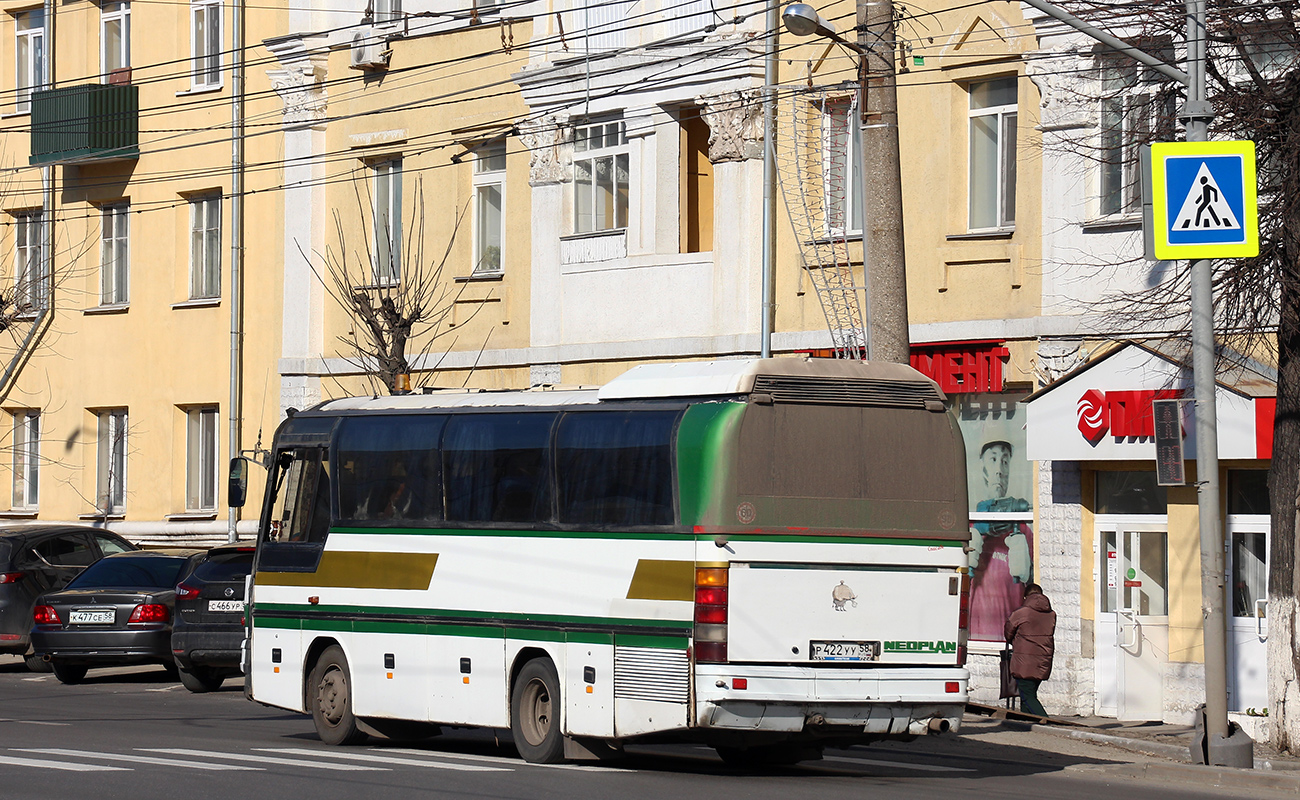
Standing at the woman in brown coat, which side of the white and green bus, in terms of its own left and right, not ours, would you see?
right

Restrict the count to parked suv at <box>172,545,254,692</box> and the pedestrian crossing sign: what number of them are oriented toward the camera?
1

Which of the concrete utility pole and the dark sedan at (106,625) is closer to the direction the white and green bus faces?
the dark sedan

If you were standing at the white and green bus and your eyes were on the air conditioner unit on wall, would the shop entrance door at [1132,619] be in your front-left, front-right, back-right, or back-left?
front-right

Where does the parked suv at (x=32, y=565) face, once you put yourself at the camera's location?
facing away from the viewer and to the right of the viewer

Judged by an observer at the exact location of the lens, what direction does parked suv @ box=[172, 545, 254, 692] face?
facing away from the viewer and to the right of the viewer

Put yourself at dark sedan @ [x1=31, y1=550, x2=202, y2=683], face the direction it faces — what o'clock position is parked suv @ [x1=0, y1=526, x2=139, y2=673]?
The parked suv is roughly at 10 o'clock from the dark sedan.

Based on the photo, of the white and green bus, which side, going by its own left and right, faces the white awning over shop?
right

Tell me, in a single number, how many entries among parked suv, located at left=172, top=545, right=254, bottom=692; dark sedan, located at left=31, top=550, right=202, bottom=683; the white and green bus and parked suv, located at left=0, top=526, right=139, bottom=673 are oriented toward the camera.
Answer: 0

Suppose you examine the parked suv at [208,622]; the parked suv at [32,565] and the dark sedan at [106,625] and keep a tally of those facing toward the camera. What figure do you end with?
0

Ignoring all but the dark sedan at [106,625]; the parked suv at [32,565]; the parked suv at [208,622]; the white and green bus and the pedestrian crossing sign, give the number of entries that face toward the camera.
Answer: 1

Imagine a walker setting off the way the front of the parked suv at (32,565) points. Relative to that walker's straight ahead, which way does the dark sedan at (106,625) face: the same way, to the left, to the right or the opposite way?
the same way

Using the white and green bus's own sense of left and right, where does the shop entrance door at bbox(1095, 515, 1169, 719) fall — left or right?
on its right

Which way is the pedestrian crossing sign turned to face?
toward the camera

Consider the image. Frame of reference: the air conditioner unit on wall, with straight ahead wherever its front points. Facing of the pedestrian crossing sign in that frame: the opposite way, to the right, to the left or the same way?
the same way

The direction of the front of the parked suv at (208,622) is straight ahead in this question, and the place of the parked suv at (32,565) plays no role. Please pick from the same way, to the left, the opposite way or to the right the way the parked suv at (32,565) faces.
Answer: the same way
